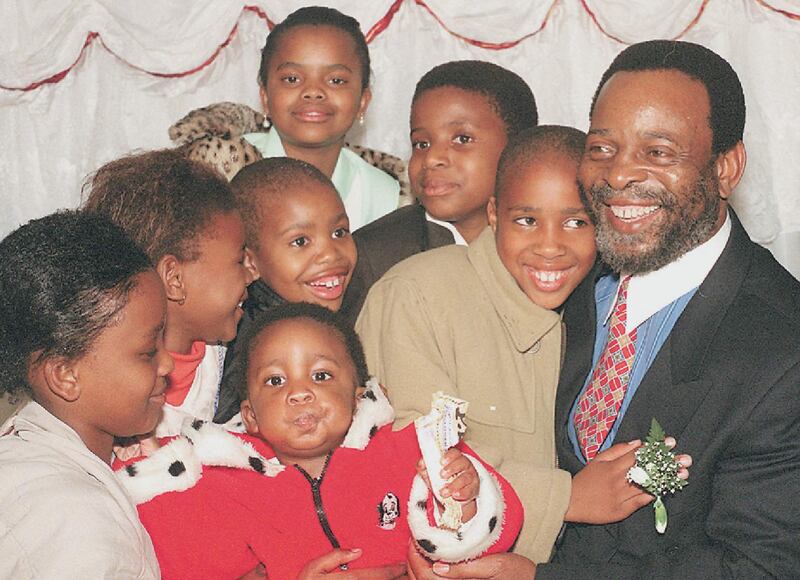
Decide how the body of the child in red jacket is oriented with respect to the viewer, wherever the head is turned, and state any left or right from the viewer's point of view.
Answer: facing the viewer

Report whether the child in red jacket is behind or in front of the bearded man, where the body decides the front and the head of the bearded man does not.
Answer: in front

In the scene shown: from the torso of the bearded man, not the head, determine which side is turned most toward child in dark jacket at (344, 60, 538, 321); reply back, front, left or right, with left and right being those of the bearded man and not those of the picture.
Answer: right

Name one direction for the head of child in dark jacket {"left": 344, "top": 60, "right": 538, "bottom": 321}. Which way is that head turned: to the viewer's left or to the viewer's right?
to the viewer's left

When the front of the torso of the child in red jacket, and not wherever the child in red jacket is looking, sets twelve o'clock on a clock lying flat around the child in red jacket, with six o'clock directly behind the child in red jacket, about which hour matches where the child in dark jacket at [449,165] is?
The child in dark jacket is roughly at 7 o'clock from the child in red jacket.

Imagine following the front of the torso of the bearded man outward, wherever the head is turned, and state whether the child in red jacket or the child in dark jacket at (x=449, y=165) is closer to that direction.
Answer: the child in red jacket

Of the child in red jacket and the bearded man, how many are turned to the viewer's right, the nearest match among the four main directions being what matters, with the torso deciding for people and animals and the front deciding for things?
0

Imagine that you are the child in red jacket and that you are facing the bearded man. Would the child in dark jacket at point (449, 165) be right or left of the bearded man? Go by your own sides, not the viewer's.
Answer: left

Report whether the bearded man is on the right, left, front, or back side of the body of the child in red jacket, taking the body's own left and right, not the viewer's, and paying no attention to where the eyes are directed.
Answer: left

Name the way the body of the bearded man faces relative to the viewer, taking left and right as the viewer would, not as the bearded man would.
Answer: facing the viewer and to the left of the viewer
